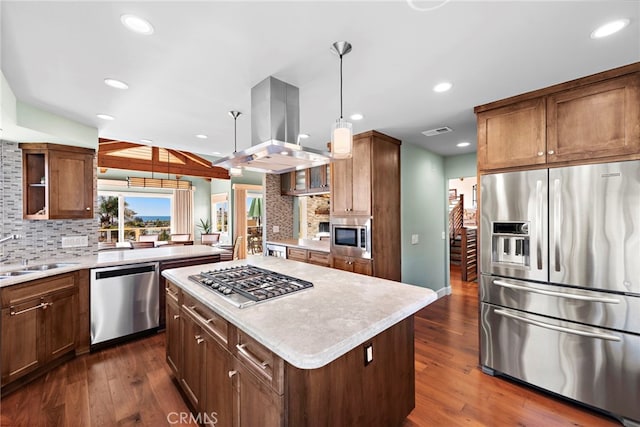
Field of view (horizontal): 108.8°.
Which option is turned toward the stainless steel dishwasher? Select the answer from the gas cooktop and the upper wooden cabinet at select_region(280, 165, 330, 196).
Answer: the upper wooden cabinet

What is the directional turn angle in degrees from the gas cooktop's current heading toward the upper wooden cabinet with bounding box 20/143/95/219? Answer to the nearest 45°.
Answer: approximately 90° to its right

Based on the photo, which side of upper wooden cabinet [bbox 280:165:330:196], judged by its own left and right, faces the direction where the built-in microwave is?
left

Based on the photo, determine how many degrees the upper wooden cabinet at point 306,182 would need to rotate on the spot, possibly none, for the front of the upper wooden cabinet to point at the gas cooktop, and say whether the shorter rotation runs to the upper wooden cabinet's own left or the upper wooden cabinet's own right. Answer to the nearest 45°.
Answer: approximately 45° to the upper wooden cabinet's own left

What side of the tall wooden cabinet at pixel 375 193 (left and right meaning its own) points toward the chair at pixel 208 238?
right

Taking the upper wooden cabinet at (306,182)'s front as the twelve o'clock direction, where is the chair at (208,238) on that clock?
The chair is roughly at 3 o'clock from the upper wooden cabinet.

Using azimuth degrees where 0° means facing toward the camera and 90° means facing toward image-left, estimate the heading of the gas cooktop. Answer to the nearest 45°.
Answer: approximately 45°

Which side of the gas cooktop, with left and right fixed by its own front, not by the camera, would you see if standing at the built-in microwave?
back

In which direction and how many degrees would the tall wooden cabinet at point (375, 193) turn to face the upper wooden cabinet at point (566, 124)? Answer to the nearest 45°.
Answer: approximately 90° to its left

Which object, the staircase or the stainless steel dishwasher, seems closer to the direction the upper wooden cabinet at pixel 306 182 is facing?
the stainless steel dishwasher
